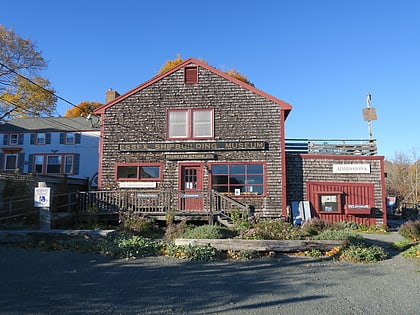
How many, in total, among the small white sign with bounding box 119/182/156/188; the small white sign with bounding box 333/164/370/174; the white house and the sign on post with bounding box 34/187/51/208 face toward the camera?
4

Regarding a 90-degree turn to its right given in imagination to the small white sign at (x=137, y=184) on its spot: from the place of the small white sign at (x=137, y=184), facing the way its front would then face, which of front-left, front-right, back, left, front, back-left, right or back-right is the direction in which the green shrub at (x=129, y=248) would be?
left

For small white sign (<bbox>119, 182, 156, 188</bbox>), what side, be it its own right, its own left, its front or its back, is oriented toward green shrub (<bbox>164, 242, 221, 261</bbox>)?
front

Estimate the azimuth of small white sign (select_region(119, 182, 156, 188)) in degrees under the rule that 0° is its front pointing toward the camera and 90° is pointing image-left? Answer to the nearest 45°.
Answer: approximately 0°

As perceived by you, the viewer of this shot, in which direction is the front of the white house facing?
facing the viewer

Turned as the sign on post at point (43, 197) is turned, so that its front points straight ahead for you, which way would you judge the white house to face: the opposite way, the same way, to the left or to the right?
the same way

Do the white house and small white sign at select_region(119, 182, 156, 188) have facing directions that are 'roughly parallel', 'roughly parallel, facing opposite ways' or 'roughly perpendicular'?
roughly parallel

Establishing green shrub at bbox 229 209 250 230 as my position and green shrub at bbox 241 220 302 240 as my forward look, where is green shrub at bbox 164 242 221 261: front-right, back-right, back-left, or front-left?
front-right

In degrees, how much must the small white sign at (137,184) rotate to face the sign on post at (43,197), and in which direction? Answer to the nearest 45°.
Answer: approximately 45° to its right

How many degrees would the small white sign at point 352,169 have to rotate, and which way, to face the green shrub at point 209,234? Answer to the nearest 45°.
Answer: approximately 45° to its right

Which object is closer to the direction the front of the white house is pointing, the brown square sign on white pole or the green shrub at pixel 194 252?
the green shrub

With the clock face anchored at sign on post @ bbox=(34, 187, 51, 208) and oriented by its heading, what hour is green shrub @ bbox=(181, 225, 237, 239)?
The green shrub is roughly at 10 o'clock from the sign on post.

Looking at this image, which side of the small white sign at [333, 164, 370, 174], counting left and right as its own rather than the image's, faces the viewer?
front

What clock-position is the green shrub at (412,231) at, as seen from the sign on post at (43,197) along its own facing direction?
The green shrub is roughly at 10 o'clock from the sign on post.

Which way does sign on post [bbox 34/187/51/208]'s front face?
toward the camera
